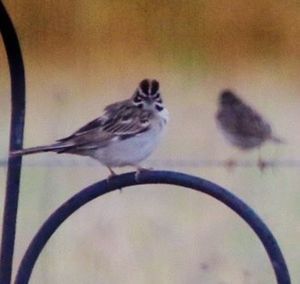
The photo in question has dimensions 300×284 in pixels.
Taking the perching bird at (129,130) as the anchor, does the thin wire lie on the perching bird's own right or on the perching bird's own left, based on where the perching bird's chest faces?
on the perching bird's own left

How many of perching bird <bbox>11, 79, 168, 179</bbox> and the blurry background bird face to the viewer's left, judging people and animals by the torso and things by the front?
1

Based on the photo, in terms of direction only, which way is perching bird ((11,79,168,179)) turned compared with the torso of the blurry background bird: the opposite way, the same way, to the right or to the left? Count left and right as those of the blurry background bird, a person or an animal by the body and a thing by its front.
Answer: the opposite way

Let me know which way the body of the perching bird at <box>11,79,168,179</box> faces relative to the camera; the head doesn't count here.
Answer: to the viewer's right

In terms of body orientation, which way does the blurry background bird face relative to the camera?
to the viewer's left

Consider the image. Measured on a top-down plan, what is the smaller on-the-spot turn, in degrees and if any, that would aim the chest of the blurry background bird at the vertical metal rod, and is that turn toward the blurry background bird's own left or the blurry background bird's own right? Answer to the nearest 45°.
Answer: approximately 45° to the blurry background bird's own left

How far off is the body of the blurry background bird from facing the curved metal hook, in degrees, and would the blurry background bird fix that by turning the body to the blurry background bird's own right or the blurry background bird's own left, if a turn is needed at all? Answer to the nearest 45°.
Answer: approximately 90° to the blurry background bird's own left
